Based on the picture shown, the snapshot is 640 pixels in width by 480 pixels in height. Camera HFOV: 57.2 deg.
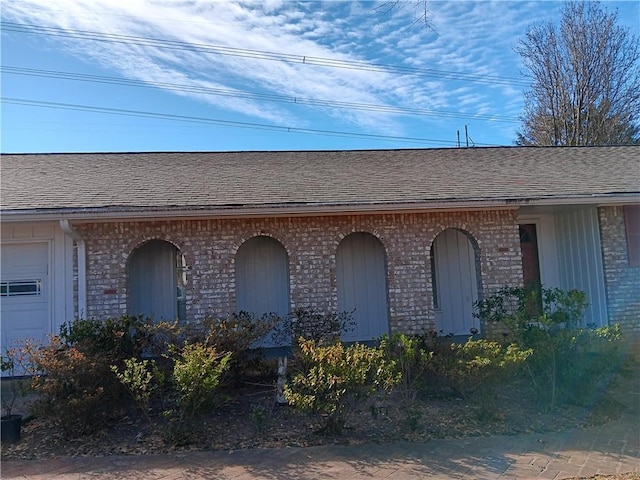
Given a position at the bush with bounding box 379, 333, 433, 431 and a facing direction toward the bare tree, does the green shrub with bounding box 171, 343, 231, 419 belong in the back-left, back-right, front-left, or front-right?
back-left

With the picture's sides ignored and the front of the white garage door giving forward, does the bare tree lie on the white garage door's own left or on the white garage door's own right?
on the white garage door's own left

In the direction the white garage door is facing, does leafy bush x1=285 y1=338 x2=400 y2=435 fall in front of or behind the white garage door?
in front

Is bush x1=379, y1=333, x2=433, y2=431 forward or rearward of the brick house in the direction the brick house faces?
forward

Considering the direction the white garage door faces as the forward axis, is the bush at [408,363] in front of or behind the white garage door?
in front

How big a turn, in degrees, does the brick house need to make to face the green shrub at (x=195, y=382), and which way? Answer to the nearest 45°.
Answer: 0° — it already faces it

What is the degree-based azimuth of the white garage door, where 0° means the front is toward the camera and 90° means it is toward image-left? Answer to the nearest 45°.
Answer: approximately 0°

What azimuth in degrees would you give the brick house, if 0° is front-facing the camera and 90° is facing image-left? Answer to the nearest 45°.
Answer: approximately 0°

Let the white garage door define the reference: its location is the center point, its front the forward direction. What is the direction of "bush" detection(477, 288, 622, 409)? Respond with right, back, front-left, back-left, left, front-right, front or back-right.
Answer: front-left

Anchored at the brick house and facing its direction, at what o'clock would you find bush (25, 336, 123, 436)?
The bush is roughly at 1 o'clock from the brick house.

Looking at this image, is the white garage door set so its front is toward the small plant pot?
yes
